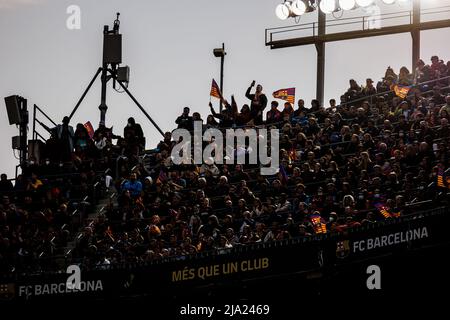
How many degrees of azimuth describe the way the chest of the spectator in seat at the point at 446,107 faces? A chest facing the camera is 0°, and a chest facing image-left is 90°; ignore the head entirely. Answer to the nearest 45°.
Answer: approximately 45°

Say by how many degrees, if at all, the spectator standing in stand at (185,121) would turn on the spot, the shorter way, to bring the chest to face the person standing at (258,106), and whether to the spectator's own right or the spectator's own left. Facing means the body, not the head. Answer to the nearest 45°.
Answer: approximately 90° to the spectator's own left

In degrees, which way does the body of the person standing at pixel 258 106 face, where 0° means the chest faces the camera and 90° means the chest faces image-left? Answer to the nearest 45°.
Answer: approximately 45°

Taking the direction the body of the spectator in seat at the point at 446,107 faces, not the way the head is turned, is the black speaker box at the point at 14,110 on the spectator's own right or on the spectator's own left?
on the spectator's own right

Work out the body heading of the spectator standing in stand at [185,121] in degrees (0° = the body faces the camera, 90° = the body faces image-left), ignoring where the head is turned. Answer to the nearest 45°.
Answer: approximately 0°

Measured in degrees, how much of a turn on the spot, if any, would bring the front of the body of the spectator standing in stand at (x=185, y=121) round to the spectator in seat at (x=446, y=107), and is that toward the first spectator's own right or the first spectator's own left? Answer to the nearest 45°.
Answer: approximately 45° to the first spectator's own left
